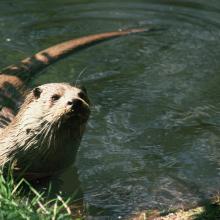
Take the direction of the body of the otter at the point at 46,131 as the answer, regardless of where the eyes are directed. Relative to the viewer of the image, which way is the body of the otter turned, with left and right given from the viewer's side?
facing the viewer and to the right of the viewer
